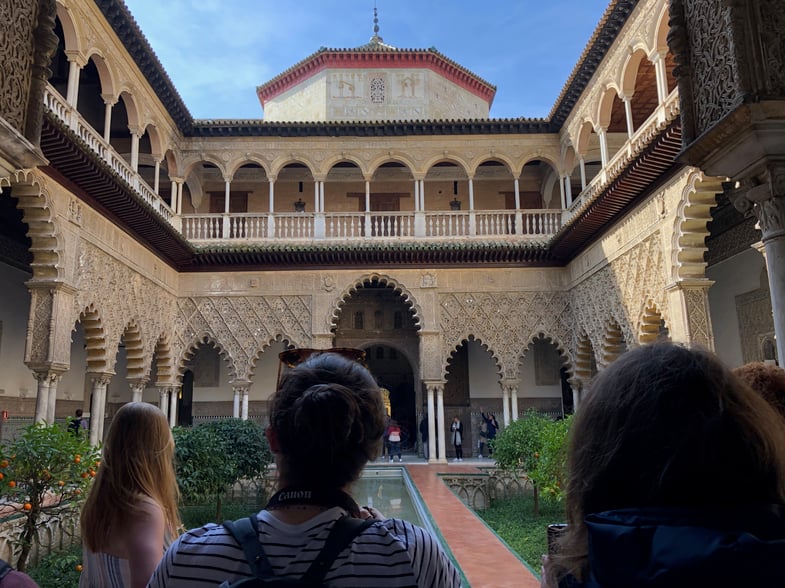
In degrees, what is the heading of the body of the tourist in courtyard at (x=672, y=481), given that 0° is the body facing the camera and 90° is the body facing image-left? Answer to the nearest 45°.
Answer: approximately 180°

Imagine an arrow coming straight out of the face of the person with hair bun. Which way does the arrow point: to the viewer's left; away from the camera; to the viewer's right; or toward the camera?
away from the camera

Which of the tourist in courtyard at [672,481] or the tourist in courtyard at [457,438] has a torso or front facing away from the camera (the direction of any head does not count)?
the tourist in courtyard at [672,481]

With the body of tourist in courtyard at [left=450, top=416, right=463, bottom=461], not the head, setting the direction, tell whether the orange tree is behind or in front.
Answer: in front

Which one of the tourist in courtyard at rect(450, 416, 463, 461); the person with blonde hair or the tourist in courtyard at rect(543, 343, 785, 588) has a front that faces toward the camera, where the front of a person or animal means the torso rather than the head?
the tourist in courtyard at rect(450, 416, 463, 461)

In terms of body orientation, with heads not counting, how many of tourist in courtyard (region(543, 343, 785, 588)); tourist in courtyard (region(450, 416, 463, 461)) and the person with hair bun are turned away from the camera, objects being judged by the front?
2

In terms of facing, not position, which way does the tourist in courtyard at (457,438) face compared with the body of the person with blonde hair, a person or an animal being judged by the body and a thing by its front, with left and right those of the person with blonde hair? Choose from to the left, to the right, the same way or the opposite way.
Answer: the opposite way

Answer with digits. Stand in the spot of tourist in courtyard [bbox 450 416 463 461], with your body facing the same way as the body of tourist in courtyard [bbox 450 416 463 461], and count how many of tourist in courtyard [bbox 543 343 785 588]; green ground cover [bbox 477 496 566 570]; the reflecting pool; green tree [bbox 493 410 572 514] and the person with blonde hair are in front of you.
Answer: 5

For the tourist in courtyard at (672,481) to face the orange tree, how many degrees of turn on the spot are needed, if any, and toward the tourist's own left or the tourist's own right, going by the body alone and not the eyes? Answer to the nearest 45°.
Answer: approximately 45° to the tourist's own left

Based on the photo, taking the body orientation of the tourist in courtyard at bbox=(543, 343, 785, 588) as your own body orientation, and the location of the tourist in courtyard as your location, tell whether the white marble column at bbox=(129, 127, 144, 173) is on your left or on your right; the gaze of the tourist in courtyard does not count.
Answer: on your left

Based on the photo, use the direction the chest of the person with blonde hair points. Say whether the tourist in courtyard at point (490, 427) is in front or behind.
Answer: in front

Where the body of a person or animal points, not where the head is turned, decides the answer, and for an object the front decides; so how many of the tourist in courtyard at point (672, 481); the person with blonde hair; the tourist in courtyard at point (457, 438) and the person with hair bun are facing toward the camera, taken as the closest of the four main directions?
1

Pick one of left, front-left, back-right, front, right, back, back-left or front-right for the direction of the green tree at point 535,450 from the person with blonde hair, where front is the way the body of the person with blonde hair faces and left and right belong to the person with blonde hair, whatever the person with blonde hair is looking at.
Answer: front

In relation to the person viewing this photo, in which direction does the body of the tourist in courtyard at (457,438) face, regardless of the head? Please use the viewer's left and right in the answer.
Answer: facing the viewer

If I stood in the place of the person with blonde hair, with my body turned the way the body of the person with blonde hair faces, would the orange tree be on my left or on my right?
on my left

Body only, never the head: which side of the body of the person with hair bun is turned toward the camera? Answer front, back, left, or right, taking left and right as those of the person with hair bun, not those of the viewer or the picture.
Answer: back
